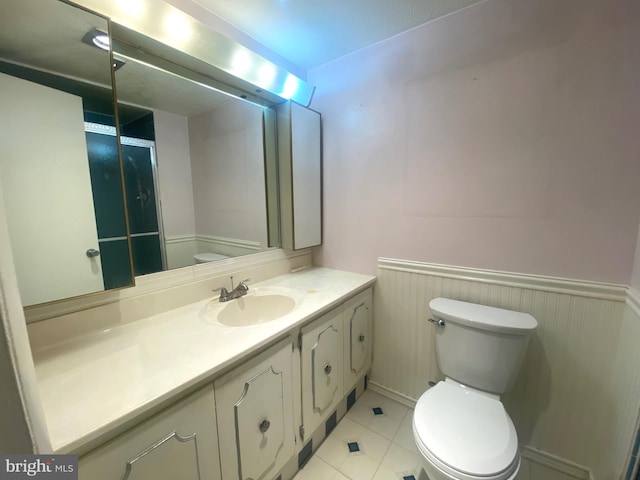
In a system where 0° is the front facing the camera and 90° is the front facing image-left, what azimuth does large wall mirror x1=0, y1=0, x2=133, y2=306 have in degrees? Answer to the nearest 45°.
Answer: approximately 315°

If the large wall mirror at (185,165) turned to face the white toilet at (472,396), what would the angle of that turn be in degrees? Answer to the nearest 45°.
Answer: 0° — it already faces it

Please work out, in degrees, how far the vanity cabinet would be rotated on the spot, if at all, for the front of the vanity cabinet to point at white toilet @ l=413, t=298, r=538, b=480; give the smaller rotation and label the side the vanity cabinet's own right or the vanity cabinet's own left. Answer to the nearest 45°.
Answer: approximately 45° to the vanity cabinet's own left

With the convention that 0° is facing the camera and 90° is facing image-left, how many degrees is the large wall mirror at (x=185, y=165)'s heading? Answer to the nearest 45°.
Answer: approximately 315°

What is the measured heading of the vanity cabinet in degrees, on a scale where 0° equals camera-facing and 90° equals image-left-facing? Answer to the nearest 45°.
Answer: approximately 315°

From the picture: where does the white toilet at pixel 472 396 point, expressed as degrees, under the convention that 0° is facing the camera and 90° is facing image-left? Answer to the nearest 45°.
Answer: approximately 0°
